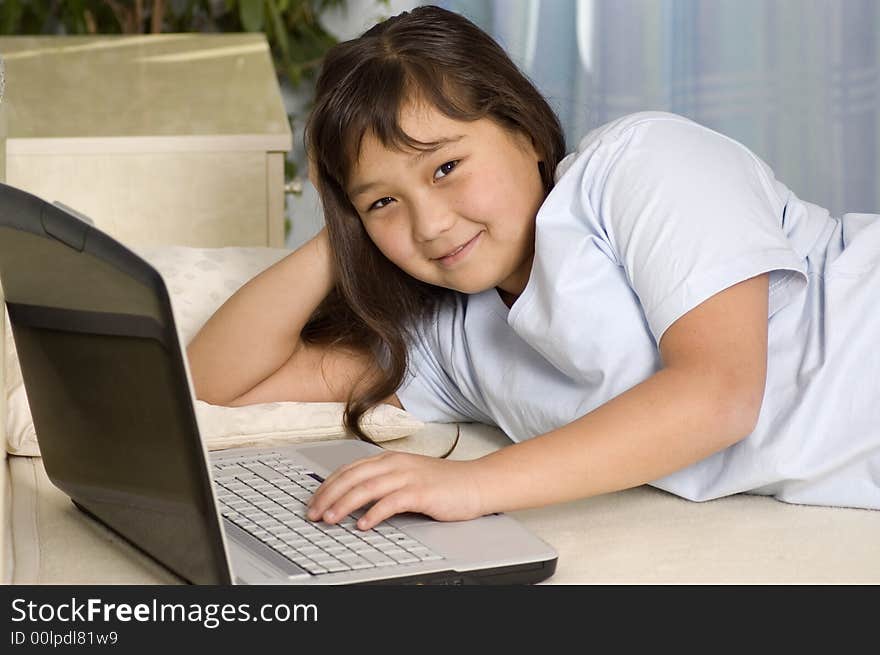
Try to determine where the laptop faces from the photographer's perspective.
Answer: facing away from the viewer and to the right of the viewer
